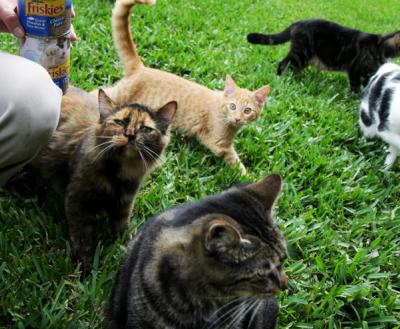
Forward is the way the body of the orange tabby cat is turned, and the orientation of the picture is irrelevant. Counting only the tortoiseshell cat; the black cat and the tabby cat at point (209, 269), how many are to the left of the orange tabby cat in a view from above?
1

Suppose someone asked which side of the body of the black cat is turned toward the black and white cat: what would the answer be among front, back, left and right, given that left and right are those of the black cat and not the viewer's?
right

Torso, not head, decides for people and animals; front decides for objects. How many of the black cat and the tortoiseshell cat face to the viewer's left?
0

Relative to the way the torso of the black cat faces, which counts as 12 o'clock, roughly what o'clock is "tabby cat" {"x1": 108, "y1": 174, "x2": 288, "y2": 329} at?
The tabby cat is roughly at 3 o'clock from the black cat.

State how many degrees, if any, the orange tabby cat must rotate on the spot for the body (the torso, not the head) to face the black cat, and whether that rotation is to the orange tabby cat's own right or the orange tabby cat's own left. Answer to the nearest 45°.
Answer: approximately 90° to the orange tabby cat's own left

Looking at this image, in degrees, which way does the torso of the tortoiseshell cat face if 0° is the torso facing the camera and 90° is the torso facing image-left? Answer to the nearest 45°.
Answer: approximately 315°

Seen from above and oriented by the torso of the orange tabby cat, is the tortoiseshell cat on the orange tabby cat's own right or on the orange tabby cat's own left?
on the orange tabby cat's own right

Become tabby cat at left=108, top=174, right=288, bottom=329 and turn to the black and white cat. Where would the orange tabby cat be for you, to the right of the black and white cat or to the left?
left

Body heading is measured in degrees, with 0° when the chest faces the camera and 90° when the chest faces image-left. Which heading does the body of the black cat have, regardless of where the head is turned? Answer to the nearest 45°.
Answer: approximately 270°

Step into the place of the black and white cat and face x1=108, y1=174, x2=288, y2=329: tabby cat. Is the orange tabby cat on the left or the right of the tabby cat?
right

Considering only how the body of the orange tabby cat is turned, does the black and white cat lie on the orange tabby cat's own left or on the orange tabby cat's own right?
on the orange tabby cat's own left

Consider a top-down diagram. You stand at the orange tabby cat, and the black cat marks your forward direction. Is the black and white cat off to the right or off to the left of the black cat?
right

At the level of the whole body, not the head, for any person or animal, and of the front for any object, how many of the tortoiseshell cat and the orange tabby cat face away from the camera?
0
